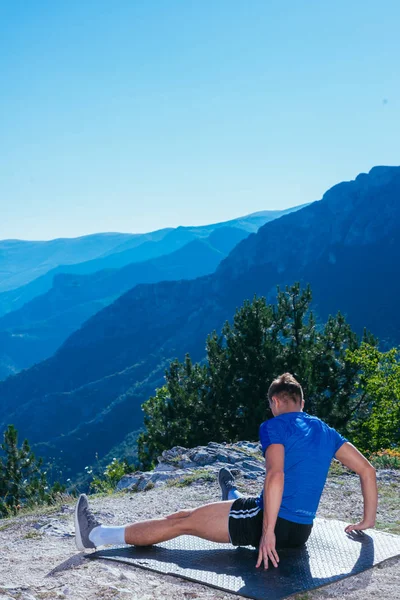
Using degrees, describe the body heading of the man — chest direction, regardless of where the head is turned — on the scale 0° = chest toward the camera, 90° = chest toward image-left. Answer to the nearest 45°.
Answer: approximately 135°

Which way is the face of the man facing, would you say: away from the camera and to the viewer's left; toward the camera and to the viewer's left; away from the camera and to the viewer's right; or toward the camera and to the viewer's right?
away from the camera and to the viewer's left

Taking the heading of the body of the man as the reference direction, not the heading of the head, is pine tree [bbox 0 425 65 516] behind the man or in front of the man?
in front
